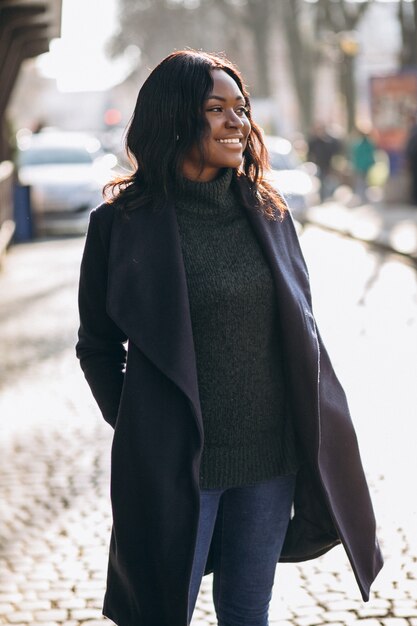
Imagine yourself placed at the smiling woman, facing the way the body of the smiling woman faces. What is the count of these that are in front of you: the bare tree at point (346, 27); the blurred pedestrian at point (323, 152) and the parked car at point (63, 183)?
0

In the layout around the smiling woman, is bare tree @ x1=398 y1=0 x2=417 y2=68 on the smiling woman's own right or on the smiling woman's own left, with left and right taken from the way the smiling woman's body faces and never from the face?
on the smiling woman's own left

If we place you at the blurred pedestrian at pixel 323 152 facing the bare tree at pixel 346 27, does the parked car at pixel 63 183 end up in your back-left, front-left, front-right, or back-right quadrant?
back-left

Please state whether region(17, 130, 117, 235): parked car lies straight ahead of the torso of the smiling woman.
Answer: no

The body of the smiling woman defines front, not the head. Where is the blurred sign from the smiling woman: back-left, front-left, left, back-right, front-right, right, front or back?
back-left

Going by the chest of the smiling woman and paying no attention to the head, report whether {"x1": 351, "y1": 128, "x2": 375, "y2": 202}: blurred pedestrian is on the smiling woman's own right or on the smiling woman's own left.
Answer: on the smiling woman's own left

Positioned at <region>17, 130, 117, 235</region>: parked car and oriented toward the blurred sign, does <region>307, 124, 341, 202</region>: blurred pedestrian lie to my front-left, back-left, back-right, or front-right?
front-left

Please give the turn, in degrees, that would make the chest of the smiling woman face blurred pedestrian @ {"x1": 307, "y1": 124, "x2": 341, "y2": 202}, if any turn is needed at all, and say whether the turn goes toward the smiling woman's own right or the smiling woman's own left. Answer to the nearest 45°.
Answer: approximately 135° to the smiling woman's own left

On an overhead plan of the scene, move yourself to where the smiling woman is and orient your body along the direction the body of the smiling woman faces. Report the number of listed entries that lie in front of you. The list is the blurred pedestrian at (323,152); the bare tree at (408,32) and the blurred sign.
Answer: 0

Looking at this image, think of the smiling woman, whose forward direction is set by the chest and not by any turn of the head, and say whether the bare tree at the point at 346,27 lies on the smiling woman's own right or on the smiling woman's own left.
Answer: on the smiling woman's own left

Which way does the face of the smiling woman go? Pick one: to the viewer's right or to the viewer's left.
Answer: to the viewer's right
